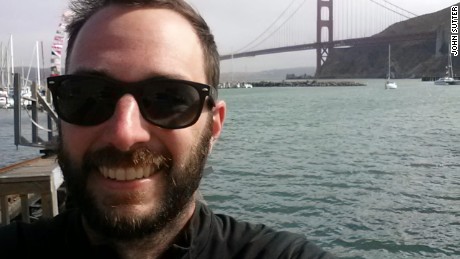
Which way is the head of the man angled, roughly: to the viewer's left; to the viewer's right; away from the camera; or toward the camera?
toward the camera

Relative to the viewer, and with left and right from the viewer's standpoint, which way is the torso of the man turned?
facing the viewer
